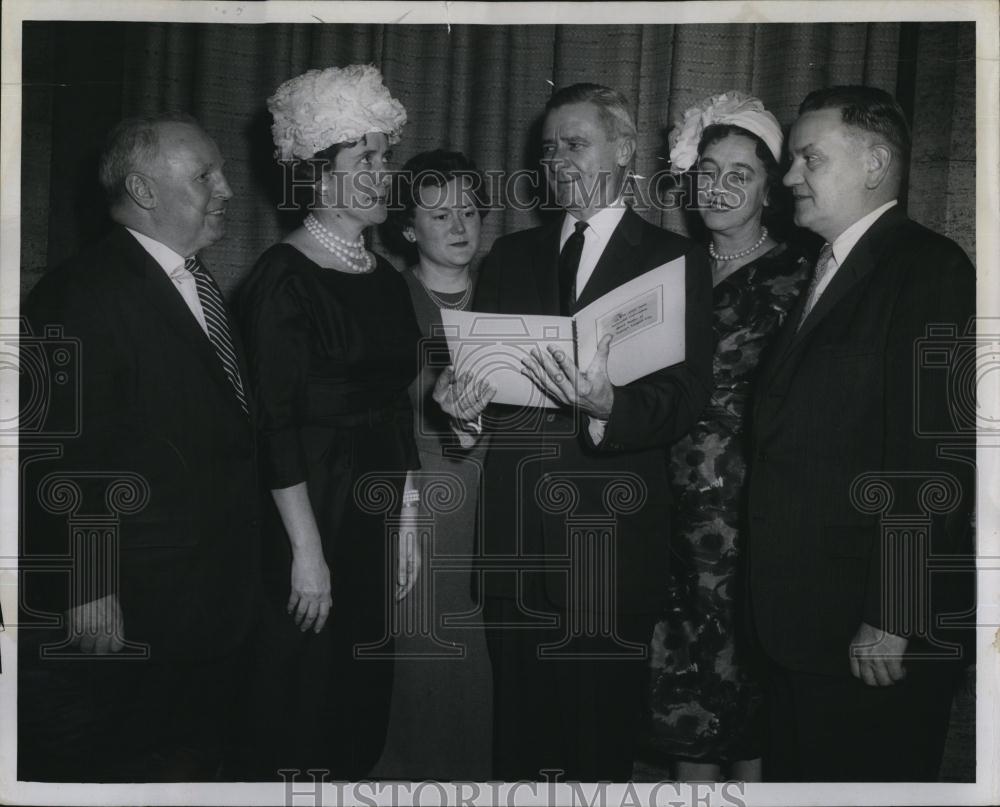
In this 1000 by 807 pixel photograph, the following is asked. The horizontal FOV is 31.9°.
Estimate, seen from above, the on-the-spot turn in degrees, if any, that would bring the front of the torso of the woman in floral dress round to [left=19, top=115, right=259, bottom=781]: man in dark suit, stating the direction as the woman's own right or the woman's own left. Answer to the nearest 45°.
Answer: approximately 45° to the woman's own right

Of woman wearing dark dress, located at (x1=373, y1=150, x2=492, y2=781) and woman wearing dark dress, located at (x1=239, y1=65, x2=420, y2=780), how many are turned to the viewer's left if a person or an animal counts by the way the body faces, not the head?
0

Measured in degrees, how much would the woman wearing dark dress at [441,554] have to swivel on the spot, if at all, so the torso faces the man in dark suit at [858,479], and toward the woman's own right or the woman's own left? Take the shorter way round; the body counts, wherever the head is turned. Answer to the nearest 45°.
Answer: approximately 45° to the woman's own left

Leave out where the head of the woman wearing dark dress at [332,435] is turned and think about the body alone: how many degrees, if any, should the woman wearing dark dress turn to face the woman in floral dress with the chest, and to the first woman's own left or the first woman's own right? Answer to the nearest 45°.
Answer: approximately 45° to the first woman's own left

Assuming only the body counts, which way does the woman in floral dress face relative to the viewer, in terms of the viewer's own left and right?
facing the viewer and to the left of the viewer

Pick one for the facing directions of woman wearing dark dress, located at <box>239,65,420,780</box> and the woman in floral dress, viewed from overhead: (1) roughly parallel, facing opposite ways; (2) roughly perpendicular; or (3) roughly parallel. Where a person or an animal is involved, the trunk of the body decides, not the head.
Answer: roughly perpendicular

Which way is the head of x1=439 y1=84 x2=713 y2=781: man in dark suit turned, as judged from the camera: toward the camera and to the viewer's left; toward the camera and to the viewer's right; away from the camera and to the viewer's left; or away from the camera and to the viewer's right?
toward the camera and to the viewer's left

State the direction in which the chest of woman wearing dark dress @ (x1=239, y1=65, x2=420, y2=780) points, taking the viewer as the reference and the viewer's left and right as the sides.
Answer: facing the viewer and to the right of the viewer

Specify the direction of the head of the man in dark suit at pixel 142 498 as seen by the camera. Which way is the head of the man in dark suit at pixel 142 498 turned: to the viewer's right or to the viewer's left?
to the viewer's right

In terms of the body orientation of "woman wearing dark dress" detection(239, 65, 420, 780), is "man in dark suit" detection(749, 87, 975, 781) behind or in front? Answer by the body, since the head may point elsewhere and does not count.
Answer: in front

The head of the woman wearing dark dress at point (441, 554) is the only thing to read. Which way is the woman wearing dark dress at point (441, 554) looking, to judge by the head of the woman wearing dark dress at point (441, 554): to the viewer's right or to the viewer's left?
to the viewer's right

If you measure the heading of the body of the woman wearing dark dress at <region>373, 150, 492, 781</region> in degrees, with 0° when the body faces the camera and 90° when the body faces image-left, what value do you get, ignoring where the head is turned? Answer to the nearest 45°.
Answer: approximately 315°
